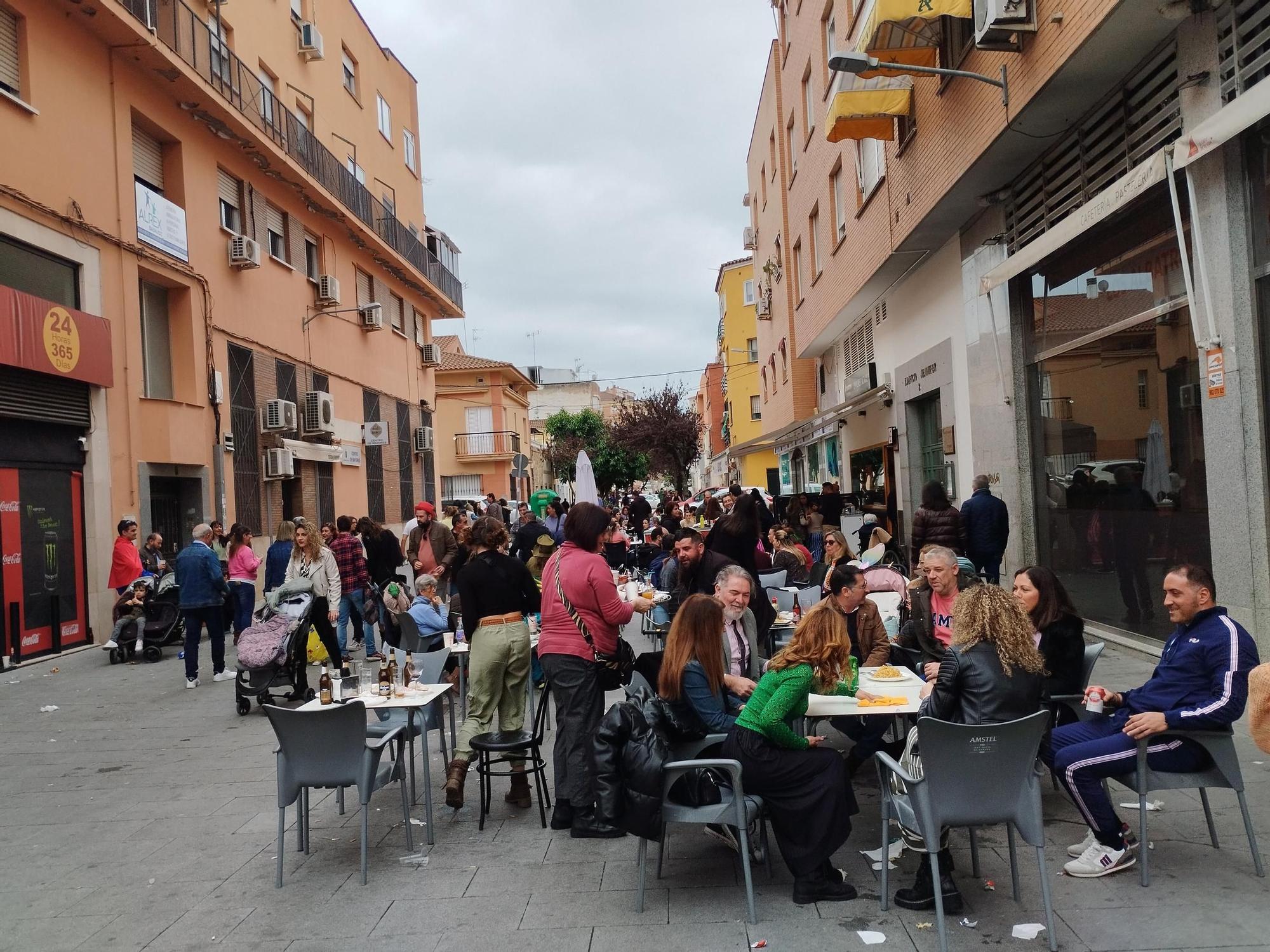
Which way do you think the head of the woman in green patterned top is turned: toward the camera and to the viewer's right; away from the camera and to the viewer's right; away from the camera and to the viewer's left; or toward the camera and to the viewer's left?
away from the camera and to the viewer's right

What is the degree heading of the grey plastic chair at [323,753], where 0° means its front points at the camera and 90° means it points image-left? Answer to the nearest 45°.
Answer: approximately 225°

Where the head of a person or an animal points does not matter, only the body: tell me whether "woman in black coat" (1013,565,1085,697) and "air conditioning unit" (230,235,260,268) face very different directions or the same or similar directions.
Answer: very different directions

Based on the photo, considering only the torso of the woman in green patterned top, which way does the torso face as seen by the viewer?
to the viewer's right

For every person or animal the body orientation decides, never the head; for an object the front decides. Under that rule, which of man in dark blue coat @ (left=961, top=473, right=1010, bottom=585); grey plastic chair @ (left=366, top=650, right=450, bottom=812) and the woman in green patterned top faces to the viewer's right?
the woman in green patterned top

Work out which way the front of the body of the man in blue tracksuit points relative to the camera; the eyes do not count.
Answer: to the viewer's left

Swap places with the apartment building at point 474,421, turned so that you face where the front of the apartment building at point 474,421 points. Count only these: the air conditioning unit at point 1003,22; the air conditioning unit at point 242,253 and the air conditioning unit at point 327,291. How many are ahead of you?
3

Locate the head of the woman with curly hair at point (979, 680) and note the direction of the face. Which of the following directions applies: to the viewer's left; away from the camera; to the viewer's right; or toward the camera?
away from the camera

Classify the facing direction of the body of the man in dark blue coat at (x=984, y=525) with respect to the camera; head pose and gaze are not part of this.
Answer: away from the camera

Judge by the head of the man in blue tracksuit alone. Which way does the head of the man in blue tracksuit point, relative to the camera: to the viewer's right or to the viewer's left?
to the viewer's left

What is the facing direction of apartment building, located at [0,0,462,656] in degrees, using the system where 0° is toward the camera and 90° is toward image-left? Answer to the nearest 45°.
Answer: approximately 315°

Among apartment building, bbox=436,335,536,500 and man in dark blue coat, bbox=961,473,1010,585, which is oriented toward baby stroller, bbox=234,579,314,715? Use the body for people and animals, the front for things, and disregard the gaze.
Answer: the apartment building

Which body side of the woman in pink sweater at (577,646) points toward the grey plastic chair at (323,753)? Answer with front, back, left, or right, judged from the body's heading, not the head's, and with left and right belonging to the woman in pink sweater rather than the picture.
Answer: back
